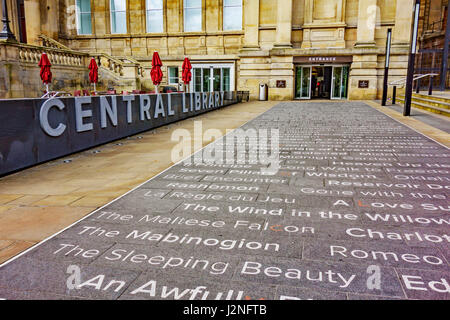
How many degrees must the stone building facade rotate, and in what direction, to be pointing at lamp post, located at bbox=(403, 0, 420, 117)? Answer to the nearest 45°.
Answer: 0° — it already faces it

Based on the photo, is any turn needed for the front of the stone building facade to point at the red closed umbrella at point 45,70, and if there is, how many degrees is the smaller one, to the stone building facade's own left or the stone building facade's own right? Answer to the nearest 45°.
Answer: approximately 45° to the stone building facade's own right

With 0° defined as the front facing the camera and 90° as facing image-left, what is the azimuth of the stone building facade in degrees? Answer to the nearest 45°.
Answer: approximately 0°
